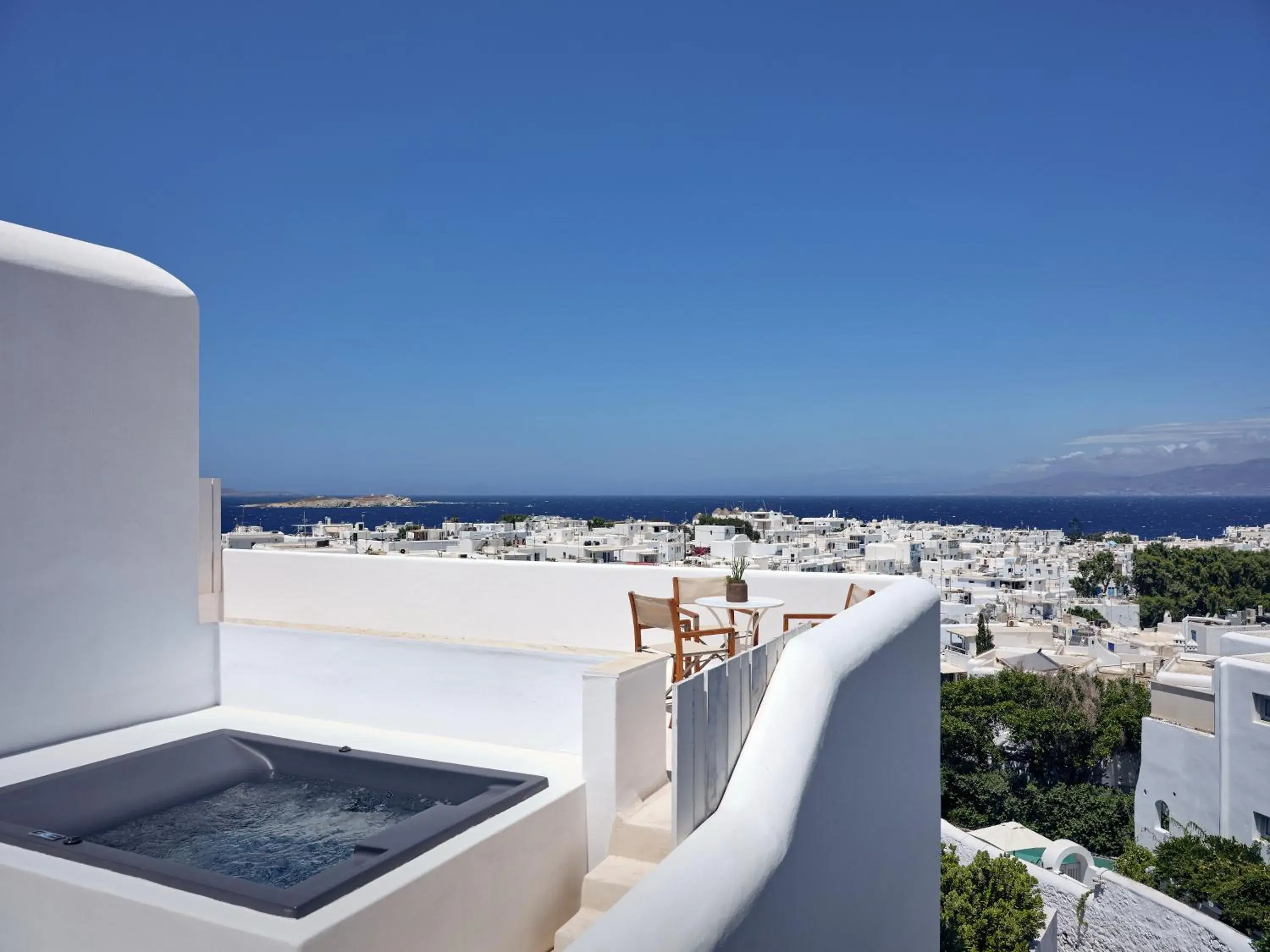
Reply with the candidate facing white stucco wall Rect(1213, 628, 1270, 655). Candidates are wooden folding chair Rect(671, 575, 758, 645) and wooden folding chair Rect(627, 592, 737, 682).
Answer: wooden folding chair Rect(627, 592, 737, 682)

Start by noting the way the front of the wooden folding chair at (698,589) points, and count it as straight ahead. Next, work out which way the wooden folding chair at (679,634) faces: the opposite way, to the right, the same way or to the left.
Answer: to the left

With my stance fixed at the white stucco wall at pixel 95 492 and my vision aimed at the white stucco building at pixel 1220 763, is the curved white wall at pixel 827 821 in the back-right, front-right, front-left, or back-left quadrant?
front-right

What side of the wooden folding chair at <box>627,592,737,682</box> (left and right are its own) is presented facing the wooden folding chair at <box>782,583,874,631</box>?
front

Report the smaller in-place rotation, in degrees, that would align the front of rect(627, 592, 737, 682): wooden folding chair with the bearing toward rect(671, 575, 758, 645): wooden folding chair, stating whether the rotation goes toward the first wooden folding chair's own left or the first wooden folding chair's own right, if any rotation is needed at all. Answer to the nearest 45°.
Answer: approximately 45° to the first wooden folding chair's own left

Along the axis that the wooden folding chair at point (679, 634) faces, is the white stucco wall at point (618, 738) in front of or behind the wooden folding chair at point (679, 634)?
behind

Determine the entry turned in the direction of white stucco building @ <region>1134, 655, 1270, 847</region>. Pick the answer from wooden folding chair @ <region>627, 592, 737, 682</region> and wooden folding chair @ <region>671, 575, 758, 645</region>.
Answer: wooden folding chair @ <region>627, 592, 737, 682</region>

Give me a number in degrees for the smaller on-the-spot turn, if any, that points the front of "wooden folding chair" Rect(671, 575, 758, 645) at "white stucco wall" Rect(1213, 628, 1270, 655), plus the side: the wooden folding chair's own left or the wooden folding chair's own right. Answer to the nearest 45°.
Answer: approximately 90° to the wooden folding chair's own left

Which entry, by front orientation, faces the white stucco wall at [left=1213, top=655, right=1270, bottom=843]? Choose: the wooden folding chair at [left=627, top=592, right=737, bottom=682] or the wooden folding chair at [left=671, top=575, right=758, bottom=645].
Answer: the wooden folding chair at [left=627, top=592, right=737, bottom=682]

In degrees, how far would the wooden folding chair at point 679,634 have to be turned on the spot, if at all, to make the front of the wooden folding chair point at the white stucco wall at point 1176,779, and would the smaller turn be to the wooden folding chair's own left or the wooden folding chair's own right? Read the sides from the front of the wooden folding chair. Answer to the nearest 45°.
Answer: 0° — it already faces it

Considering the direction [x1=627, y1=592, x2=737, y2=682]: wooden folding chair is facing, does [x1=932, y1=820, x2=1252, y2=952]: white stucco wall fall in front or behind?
in front

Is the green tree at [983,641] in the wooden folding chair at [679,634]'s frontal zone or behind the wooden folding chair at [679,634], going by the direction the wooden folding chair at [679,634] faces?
frontal zone

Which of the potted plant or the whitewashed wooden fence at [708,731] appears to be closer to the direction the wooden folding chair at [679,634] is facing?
the potted plant

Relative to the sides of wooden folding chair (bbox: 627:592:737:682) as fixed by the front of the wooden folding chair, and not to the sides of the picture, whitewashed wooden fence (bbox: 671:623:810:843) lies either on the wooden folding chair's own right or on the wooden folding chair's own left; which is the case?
on the wooden folding chair's own right

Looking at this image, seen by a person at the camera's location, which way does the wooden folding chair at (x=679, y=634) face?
facing away from the viewer and to the right of the viewer

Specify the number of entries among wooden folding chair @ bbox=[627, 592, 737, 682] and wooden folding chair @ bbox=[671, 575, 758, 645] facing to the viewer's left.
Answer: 0

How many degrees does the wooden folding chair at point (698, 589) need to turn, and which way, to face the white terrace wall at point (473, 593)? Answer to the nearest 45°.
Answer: approximately 180°
